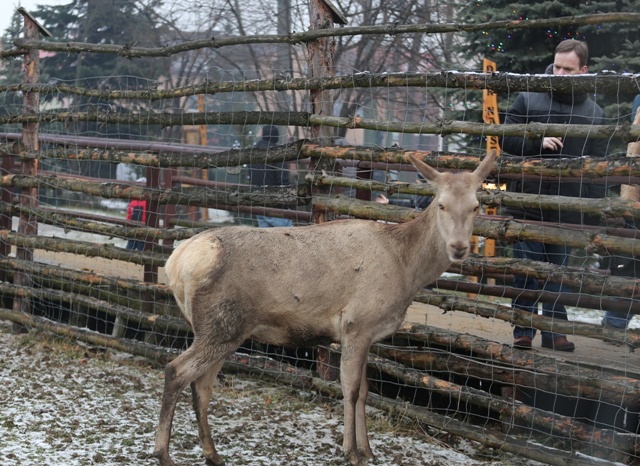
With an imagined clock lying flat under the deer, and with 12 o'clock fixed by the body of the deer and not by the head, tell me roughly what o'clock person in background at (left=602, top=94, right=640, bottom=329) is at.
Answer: The person in background is roughly at 11 o'clock from the deer.

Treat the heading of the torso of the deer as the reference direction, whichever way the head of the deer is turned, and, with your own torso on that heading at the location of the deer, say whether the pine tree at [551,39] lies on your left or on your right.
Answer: on your left

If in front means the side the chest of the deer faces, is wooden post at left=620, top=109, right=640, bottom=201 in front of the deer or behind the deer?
in front

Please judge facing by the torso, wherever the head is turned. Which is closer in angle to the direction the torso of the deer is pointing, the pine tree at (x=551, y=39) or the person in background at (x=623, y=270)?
the person in background

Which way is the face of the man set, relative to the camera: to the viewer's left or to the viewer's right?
to the viewer's left

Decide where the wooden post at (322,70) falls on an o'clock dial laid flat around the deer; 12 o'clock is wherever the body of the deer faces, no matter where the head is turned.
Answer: The wooden post is roughly at 9 o'clock from the deer.

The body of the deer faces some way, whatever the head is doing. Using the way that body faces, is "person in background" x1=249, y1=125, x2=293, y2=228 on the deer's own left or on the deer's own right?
on the deer's own left

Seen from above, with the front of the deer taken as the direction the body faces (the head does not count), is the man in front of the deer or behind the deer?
in front

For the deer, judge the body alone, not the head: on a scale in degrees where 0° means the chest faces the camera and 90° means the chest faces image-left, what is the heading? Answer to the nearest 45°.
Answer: approximately 270°

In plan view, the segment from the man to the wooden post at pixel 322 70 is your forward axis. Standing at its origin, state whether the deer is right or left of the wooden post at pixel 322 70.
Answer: left

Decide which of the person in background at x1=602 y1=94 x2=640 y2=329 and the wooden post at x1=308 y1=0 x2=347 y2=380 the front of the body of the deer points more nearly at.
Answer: the person in background
